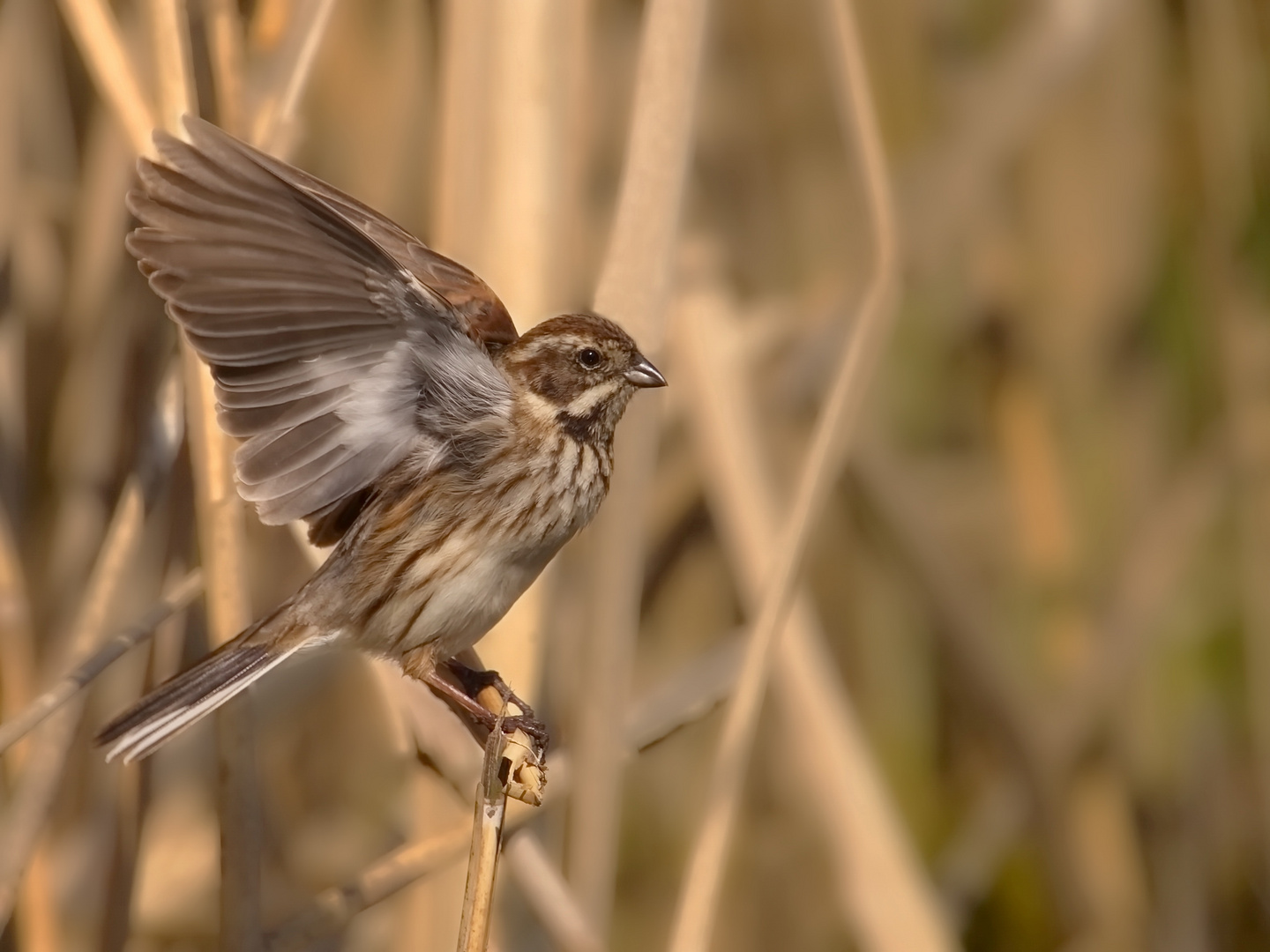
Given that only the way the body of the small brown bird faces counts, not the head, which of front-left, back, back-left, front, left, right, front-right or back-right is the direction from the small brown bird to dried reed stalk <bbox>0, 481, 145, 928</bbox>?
back

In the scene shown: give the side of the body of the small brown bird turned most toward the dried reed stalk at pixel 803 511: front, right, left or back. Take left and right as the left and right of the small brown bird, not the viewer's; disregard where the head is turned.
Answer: front

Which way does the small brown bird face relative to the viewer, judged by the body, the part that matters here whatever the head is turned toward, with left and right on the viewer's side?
facing to the right of the viewer

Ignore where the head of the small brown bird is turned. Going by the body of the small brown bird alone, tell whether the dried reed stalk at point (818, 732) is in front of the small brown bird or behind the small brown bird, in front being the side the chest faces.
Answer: in front
